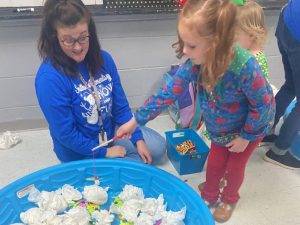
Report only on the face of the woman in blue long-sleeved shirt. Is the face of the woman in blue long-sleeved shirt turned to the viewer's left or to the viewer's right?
to the viewer's right

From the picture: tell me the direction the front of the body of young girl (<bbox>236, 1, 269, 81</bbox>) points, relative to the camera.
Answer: to the viewer's left

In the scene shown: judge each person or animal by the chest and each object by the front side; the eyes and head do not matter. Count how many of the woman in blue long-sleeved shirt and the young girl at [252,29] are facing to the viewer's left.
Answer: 1

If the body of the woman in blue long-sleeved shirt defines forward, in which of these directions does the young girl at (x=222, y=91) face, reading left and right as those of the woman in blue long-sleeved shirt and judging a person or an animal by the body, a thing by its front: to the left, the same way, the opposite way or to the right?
to the right

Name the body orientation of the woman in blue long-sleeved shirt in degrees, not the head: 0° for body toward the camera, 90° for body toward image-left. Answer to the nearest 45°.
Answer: approximately 315°
